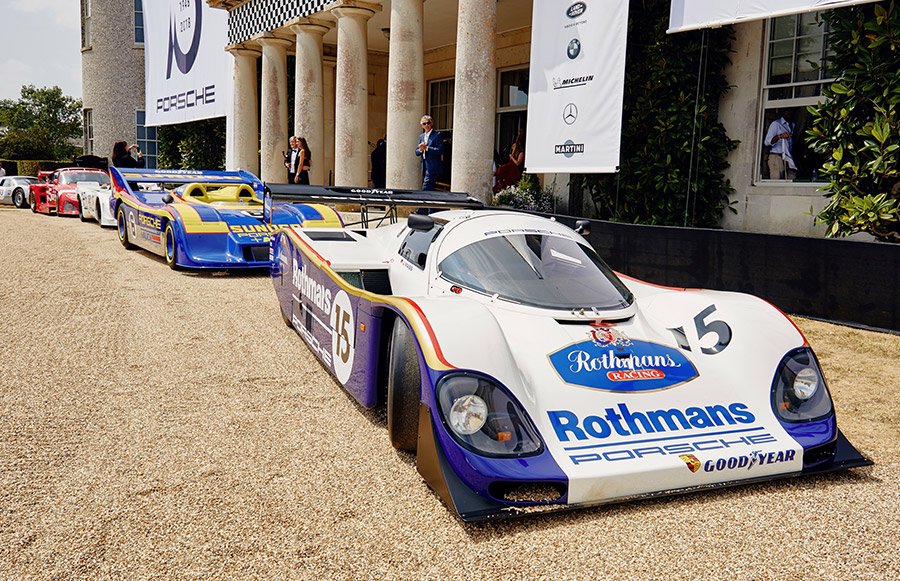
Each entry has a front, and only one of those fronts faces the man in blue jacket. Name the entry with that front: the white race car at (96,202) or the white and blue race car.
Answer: the white race car

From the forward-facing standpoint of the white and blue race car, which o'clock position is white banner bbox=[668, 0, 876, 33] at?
The white banner is roughly at 8 o'clock from the white and blue race car.

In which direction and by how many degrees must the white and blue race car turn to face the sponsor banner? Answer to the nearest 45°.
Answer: approximately 135° to its left

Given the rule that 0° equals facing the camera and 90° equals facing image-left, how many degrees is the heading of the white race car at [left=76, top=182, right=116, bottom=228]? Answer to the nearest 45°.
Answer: approximately 315°

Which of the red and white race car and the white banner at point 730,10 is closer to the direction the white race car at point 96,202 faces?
the white banner

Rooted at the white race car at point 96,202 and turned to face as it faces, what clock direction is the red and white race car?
The red and white race car is roughly at 7 o'clock from the white race car.

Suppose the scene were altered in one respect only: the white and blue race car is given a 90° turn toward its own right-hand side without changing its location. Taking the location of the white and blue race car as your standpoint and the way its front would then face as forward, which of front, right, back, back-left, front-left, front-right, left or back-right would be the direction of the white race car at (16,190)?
right

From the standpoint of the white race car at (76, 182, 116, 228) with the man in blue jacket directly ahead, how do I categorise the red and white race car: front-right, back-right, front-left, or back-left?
back-left

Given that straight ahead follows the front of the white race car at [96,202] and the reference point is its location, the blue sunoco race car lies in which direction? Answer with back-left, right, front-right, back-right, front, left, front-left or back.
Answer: front-right

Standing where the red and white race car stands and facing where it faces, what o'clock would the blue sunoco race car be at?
The blue sunoco race car is roughly at 1 o'clock from the red and white race car.

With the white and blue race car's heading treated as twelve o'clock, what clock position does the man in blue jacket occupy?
The man in blue jacket is roughly at 7 o'clock from the white and blue race car.

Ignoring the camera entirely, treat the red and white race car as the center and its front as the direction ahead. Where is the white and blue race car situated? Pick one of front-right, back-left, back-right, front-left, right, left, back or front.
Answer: front-right
